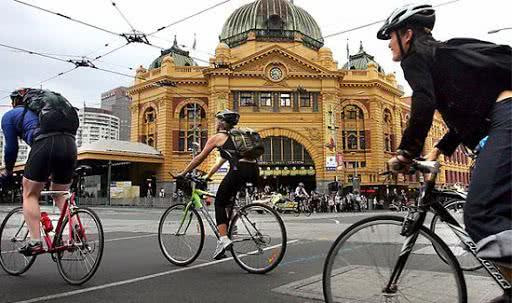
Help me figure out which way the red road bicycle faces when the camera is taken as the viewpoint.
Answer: facing away from the viewer and to the left of the viewer

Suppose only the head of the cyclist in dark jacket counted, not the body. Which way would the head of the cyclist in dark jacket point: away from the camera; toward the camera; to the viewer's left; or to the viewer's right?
to the viewer's left

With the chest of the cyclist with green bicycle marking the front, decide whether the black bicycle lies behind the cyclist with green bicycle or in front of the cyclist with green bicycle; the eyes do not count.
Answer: behind

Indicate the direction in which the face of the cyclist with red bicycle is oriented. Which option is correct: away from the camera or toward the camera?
away from the camera

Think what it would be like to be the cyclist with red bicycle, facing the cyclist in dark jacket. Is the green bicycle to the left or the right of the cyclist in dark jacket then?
left

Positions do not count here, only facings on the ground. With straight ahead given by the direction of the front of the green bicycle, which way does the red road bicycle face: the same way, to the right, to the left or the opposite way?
the same way

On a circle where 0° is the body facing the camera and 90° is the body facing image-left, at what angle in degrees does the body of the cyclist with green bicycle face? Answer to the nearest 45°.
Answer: approximately 135°

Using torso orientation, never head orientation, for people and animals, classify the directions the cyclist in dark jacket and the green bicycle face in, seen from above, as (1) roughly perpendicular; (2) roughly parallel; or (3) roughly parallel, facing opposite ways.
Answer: roughly parallel

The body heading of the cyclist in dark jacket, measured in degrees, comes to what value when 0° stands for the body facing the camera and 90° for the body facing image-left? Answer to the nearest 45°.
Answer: approximately 90°

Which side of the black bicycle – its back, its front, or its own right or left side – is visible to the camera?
left
